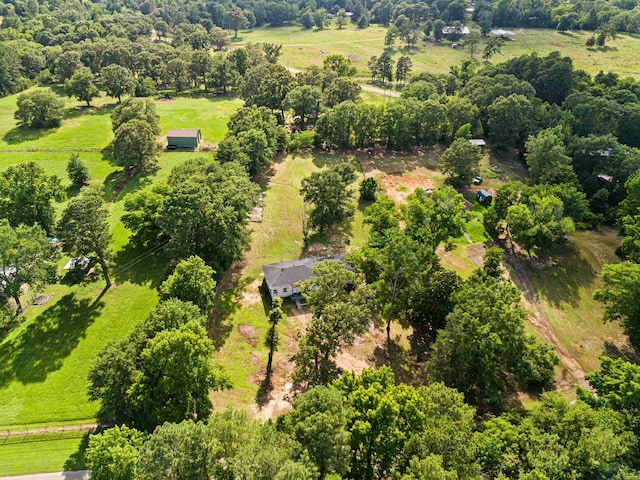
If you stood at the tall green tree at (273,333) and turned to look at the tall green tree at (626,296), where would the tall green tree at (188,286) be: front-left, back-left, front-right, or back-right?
back-left

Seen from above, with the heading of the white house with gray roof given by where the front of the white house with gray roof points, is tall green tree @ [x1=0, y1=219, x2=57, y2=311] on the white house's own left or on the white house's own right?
on the white house's own right

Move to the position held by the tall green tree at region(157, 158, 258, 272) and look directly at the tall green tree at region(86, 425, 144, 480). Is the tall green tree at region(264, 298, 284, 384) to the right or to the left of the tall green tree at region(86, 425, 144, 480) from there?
left

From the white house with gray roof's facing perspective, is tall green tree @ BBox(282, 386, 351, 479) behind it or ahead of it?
ahead

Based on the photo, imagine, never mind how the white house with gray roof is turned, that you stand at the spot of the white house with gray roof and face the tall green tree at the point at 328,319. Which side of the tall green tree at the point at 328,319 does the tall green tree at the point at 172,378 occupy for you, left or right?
right

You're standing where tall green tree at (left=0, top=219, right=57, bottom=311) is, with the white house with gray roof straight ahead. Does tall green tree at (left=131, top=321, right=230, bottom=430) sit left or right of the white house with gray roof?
right

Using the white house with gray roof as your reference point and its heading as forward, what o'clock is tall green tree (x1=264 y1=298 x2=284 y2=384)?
The tall green tree is roughly at 12 o'clock from the white house with gray roof.

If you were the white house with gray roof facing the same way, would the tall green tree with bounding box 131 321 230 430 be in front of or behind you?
in front

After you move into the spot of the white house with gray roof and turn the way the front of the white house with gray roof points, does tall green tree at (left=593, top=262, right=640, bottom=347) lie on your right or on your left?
on your left

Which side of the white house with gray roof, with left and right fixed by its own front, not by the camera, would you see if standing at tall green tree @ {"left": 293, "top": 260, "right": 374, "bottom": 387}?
front

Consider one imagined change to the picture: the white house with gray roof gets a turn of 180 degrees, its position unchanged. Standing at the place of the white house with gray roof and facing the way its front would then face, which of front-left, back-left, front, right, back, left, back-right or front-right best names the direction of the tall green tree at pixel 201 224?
left

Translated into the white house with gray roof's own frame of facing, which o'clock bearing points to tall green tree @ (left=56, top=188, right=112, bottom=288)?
The tall green tree is roughly at 3 o'clock from the white house with gray roof.

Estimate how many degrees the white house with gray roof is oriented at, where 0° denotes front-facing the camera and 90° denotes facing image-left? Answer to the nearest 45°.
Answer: approximately 0°

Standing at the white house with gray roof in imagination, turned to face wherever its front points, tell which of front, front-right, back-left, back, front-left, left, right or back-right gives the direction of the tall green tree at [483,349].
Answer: front-left
